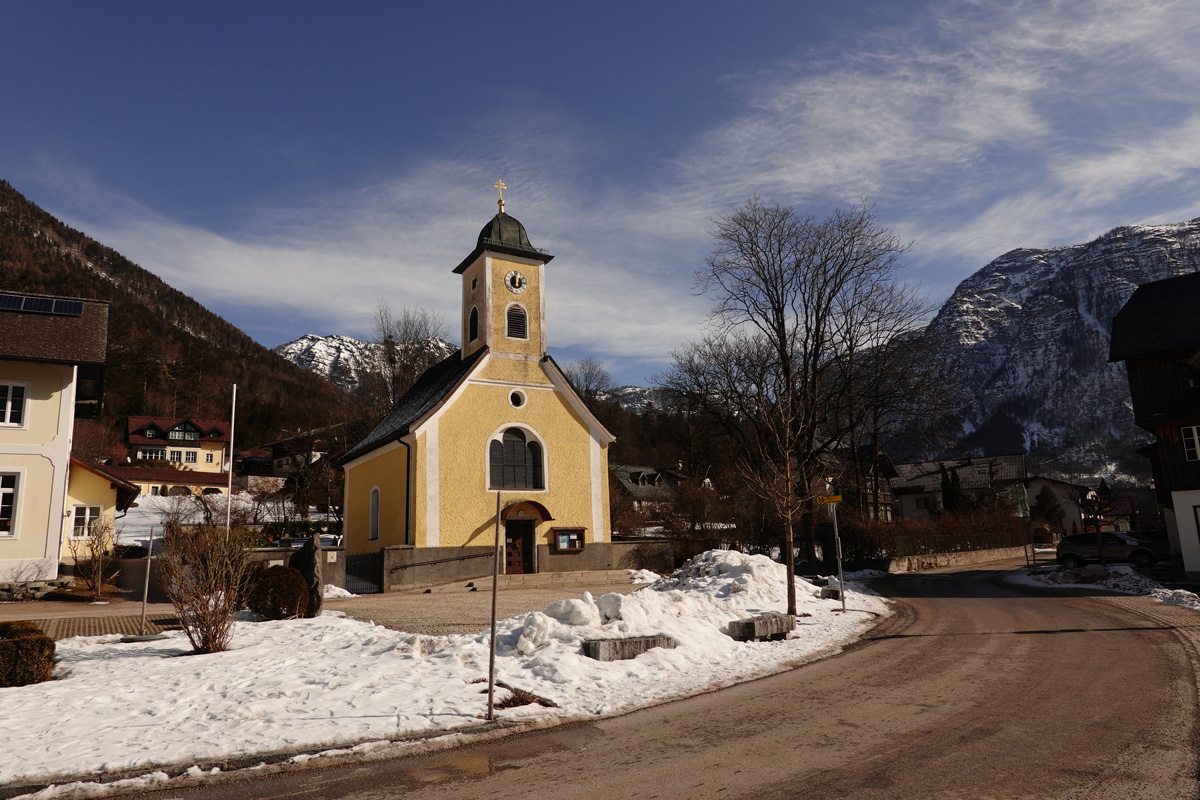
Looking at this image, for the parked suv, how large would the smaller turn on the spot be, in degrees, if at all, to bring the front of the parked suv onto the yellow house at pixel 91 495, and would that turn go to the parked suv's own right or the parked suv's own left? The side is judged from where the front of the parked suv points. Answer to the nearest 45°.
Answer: approximately 135° to the parked suv's own right

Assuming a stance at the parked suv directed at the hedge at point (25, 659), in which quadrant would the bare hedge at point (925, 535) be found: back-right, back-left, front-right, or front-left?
front-right

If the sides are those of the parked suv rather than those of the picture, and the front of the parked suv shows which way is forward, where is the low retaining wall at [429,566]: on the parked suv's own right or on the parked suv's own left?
on the parked suv's own right

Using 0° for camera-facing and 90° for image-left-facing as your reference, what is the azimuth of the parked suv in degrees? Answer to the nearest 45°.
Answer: approximately 270°

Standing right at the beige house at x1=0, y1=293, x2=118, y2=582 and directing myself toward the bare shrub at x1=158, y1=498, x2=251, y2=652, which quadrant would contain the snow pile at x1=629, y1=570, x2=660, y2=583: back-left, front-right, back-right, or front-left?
front-left

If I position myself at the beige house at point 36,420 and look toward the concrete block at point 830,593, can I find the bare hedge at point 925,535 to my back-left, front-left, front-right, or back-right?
front-left

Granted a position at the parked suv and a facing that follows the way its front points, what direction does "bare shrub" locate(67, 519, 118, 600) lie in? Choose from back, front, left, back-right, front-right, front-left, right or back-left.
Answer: back-right

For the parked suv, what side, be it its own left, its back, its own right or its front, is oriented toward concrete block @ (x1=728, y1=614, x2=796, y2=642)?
right

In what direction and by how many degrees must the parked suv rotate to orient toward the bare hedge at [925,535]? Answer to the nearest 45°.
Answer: approximately 180°

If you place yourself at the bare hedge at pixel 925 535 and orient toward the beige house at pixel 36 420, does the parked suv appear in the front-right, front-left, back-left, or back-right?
back-left

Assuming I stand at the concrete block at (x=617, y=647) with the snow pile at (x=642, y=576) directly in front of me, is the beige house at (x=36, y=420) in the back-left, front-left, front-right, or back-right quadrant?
front-left
